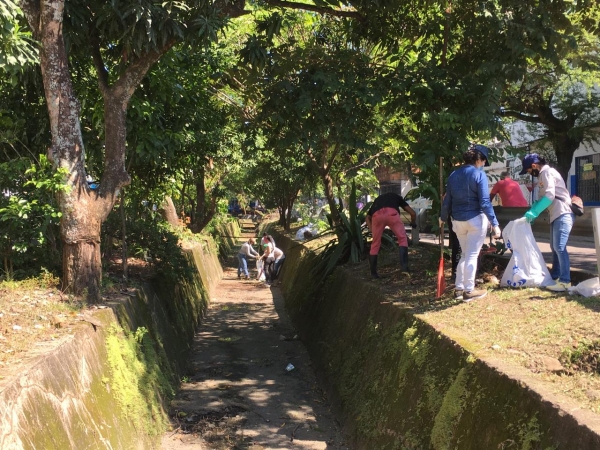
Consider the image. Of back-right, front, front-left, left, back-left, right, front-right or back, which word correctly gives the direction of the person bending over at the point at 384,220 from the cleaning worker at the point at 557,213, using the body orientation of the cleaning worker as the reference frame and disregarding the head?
front-right

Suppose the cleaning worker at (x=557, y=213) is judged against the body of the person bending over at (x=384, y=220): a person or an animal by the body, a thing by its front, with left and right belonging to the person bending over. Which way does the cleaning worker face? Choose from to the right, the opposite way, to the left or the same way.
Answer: to the left

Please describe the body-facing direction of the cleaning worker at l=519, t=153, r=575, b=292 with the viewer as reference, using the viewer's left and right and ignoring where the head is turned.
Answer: facing to the left of the viewer

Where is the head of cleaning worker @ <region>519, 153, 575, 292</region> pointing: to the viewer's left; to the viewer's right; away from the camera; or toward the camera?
to the viewer's left

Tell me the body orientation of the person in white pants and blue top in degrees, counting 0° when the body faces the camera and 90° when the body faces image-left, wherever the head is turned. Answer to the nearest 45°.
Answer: approximately 225°

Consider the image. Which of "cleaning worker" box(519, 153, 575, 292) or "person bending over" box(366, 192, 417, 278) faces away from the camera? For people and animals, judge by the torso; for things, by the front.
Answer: the person bending over

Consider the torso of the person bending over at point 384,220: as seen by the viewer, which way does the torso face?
away from the camera

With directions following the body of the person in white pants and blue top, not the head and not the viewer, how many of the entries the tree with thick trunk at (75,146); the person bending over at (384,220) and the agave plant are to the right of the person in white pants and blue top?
0

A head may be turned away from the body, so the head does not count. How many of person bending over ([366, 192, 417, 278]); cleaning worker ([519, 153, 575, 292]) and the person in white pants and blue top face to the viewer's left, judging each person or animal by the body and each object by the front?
1

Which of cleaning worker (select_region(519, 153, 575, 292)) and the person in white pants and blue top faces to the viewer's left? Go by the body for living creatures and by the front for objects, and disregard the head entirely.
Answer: the cleaning worker

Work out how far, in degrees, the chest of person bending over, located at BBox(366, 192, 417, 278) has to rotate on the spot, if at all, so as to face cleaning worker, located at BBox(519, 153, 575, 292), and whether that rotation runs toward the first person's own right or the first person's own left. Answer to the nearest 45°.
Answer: approximately 135° to the first person's own right

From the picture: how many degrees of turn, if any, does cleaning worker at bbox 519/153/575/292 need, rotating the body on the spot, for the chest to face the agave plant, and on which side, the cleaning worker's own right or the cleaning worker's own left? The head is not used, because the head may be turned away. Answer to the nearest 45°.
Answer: approximately 45° to the cleaning worker's own right

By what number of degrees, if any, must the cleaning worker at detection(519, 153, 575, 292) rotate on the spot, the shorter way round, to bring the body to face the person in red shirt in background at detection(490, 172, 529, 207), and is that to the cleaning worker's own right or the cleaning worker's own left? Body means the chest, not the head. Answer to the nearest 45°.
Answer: approximately 90° to the cleaning worker's own right

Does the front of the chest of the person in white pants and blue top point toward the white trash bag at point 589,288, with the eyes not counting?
no
